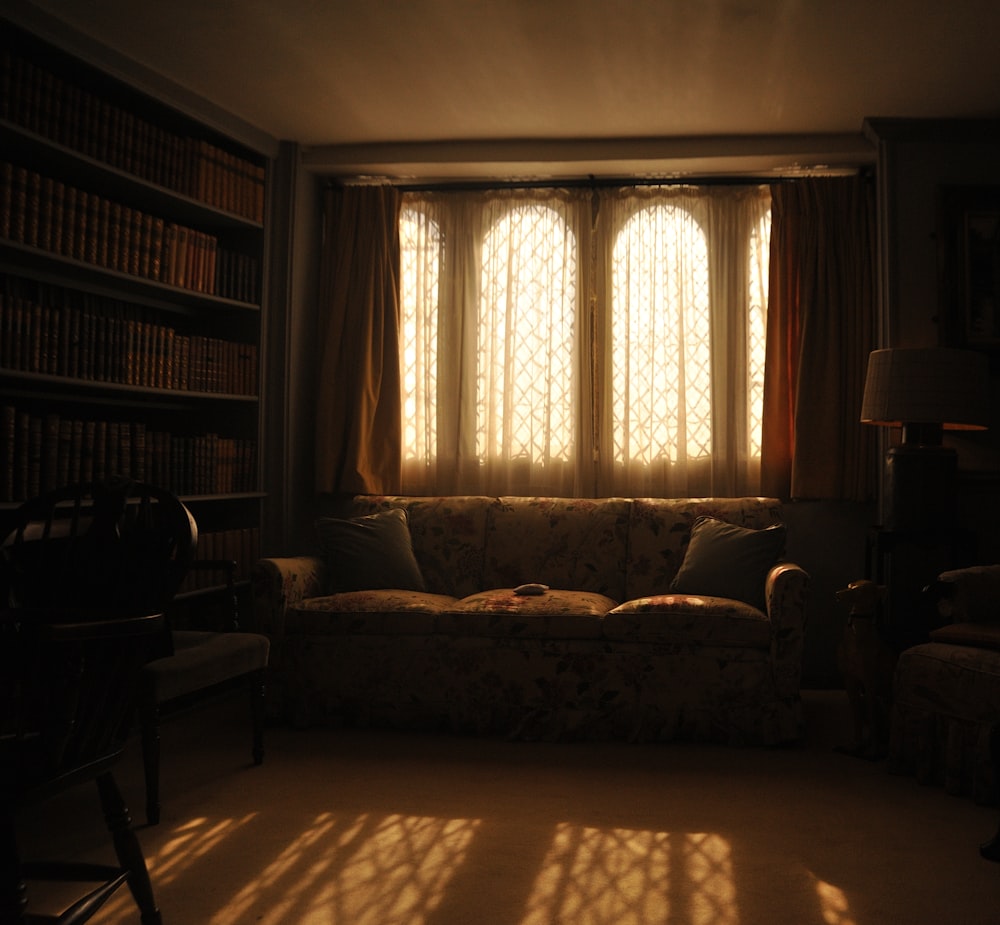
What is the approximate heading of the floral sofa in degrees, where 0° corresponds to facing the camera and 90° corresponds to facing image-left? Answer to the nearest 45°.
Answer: approximately 0°

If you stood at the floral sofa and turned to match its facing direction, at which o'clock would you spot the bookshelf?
The bookshelf is roughly at 3 o'clock from the floral sofa.

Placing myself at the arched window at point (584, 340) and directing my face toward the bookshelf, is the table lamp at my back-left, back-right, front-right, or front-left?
back-left

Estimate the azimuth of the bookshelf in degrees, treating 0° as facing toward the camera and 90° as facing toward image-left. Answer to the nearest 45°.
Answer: approximately 315°

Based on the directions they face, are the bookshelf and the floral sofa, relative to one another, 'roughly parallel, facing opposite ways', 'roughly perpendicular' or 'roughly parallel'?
roughly perpendicular

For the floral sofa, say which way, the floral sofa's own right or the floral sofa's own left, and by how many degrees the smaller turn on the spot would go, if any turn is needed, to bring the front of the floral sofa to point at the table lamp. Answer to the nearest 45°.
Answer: approximately 90° to the floral sofa's own left

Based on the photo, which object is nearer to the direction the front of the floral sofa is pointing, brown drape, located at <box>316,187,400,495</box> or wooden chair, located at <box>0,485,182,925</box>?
the wooden chair

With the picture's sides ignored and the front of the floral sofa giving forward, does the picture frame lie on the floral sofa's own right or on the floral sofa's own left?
on the floral sofa's own left
